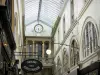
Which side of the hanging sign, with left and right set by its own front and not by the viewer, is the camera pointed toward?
front

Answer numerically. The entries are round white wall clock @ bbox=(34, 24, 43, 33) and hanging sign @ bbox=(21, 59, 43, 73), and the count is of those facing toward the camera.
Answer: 2

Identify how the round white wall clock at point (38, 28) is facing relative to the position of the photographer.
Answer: facing the viewer

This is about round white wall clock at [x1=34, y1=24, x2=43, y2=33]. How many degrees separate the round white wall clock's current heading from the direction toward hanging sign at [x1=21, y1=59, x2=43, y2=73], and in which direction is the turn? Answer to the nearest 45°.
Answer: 0° — it already faces it

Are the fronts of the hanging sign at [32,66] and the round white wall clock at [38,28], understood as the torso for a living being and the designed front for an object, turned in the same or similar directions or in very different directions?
same or similar directions

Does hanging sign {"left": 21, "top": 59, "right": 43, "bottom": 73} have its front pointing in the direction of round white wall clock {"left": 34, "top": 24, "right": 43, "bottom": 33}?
no
